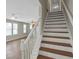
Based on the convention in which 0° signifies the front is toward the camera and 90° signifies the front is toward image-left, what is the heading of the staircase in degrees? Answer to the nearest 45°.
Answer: approximately 0°
